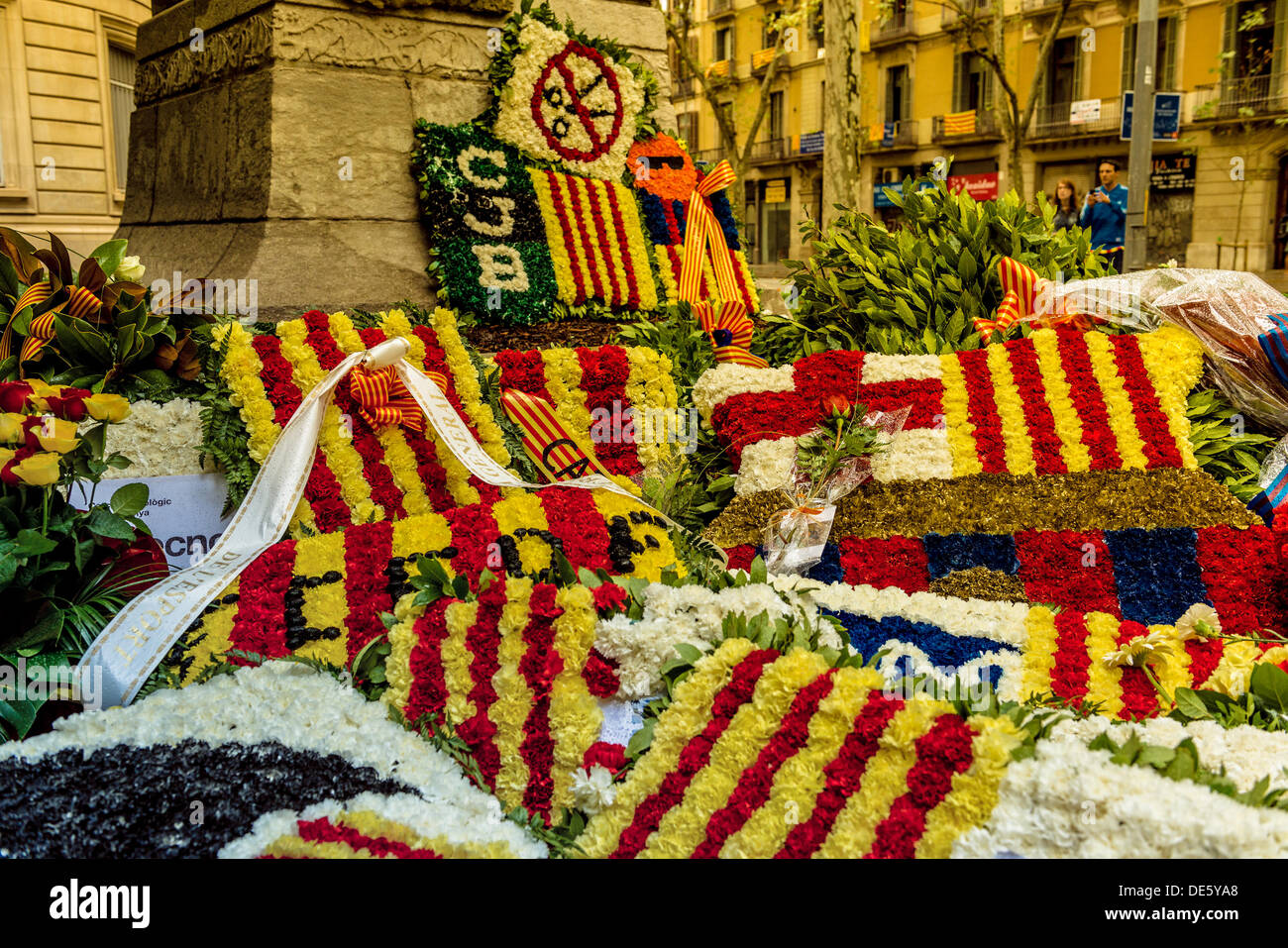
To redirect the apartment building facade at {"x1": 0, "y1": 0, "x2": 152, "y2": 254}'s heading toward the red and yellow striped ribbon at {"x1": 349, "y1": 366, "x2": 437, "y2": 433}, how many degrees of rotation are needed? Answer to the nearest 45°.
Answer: approximately 45° to its right

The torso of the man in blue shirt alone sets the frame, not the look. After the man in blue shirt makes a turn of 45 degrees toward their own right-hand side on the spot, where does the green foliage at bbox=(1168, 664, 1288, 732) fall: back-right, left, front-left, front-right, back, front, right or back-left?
left

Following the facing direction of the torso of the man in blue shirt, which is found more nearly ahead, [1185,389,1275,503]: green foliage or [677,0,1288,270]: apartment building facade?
the green foliage

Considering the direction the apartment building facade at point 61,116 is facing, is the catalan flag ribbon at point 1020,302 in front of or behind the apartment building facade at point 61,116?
in front

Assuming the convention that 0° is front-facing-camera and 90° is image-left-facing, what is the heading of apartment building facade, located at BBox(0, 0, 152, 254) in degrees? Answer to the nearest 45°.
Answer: approximately 315°

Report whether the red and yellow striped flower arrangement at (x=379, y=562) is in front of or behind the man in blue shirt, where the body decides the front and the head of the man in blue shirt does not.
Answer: in front

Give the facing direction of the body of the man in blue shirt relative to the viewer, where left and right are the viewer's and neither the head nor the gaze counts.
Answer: facing the viewer and to the left of the viewer

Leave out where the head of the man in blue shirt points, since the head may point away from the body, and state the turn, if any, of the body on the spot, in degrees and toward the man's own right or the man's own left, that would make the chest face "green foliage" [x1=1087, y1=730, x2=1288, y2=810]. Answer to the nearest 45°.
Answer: approximately 45° to the man's own left

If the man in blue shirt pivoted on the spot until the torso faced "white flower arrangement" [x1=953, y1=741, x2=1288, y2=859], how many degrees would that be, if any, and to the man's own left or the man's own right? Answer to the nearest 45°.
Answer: approximately 45° to the man's own left

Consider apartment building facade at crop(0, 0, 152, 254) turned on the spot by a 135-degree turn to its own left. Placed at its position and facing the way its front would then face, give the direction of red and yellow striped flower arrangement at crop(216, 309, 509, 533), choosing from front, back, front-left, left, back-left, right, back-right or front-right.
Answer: back

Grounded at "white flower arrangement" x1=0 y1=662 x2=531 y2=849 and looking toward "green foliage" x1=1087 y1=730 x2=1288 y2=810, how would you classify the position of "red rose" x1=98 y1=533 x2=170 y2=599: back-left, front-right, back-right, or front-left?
back-left

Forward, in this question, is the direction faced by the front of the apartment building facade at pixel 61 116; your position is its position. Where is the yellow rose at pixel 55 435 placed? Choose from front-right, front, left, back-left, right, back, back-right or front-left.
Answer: front-right

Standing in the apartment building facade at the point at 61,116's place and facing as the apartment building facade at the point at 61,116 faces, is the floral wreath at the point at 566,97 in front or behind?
in front

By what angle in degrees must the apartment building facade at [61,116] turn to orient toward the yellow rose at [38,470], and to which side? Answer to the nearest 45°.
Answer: approximately 45° to its right

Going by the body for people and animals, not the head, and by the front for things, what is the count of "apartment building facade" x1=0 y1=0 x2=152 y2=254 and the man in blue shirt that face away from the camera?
0
